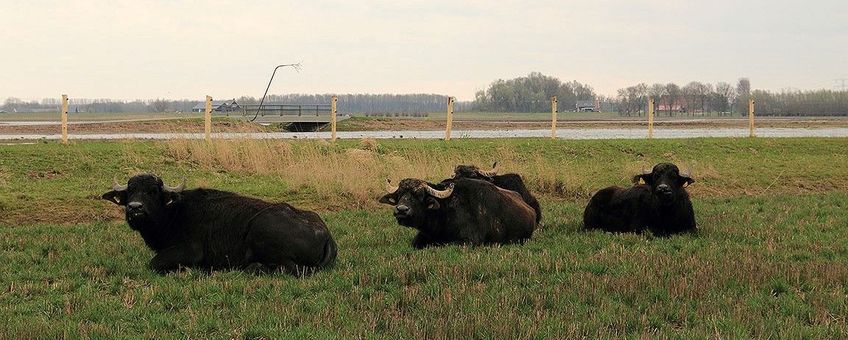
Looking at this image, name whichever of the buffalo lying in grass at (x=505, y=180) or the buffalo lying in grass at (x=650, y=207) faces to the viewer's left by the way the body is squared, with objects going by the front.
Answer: the buffalo lying in grass at (x=505, y=180)

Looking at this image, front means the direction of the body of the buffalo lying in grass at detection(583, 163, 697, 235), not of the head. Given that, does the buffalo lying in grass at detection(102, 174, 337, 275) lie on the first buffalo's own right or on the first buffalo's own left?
on the first buffalo's own right

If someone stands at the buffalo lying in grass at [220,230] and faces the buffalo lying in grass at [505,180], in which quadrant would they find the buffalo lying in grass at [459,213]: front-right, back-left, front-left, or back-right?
front-right

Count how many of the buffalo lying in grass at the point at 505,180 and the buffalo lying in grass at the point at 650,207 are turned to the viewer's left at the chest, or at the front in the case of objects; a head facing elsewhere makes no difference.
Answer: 1

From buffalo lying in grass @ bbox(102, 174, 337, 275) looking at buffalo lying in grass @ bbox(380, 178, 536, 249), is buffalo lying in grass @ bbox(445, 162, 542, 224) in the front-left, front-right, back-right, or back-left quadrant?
front-left

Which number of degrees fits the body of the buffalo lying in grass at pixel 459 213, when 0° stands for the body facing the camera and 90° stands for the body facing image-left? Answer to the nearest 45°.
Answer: approximately 45°

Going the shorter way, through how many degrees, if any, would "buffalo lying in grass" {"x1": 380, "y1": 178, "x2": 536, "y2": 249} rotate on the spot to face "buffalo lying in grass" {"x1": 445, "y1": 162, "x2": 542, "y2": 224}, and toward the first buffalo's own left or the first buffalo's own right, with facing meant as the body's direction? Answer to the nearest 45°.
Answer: approximately 135° to the first buffalo's own right

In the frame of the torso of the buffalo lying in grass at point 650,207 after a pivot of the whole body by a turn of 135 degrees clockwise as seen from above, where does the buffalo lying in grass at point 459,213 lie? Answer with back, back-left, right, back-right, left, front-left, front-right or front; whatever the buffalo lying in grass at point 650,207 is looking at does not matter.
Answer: front-left

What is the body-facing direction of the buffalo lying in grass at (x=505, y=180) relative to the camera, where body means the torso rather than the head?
to the viewer's left

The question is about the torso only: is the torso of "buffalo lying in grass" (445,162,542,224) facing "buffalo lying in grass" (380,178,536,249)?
no

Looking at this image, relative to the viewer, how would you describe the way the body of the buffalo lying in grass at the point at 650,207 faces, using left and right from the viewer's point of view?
facing the viewer and to the right of the viewer
